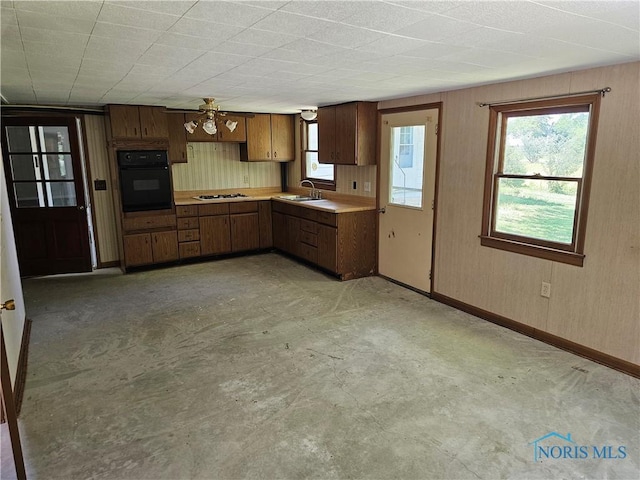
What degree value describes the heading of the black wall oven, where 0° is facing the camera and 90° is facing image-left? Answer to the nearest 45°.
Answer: approximately 0°

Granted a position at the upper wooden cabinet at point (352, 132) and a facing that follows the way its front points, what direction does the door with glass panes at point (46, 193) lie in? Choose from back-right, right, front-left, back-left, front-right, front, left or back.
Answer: front-right

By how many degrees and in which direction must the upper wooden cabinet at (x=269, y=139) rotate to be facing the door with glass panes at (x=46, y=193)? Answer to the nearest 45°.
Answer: approximately 90° to its right

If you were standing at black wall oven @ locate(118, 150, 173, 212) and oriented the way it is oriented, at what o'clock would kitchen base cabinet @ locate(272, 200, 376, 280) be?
The kitchen base cabinet is roughly at 10 o'clock from the black wall oven.

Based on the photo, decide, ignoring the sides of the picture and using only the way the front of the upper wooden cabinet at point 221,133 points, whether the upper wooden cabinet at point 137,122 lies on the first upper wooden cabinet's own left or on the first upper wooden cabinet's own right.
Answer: on the first upper wooden cabinet's own right

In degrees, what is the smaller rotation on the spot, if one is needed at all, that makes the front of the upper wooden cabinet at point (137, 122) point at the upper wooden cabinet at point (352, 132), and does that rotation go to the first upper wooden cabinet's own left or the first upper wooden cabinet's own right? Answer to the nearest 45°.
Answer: approximately 45° to the first upper wooden cabinet's own left

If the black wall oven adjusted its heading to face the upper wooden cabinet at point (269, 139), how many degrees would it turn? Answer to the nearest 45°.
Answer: approximately 90° to its left

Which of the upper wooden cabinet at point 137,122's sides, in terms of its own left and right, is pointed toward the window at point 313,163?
left
